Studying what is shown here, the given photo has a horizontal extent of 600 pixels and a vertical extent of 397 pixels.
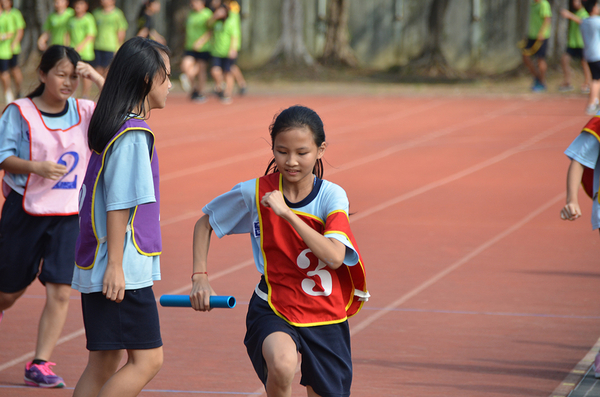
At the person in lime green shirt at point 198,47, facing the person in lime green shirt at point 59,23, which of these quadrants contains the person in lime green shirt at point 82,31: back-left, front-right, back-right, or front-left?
front-left

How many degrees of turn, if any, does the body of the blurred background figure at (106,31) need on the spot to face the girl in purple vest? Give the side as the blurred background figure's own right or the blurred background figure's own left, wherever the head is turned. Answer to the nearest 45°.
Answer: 0° — they already face them

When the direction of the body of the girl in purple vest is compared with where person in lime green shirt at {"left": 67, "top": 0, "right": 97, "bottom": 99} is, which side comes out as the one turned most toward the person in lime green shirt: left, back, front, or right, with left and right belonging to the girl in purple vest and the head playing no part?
left

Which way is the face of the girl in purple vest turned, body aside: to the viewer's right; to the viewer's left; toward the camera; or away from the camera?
to the viewer's right

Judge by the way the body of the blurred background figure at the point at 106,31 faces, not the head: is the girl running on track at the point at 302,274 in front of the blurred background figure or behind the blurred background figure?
in front

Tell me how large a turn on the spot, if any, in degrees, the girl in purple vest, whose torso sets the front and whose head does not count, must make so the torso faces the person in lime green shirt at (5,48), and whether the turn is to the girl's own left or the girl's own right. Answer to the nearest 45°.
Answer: approximately 90° to the girl's own left

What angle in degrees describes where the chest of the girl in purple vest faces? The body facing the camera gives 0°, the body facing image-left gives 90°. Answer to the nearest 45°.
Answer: approximately 270°

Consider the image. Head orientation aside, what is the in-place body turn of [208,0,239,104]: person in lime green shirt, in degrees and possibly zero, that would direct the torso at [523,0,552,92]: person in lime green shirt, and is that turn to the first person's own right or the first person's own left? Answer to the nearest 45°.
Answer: approximately 135° to the first person's own left

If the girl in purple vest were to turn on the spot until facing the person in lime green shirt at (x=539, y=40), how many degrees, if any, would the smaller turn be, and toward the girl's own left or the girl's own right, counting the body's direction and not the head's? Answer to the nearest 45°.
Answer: approximately 45° to the girl's own left

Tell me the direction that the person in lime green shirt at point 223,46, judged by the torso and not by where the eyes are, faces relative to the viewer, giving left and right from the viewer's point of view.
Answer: facing the viewer and to the left of the viewer

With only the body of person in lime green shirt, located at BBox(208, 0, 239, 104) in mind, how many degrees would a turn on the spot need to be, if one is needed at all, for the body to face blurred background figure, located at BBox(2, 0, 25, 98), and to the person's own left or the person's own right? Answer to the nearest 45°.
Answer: approximately 45° to the person's own right

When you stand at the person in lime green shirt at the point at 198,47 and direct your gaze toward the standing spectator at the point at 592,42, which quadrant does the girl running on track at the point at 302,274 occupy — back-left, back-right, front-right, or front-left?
front-right

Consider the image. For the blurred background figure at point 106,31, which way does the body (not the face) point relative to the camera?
toward the camera

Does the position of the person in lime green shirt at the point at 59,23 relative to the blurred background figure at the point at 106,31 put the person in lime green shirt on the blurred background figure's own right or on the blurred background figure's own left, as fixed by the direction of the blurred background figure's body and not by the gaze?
on the blurred background figure's own right

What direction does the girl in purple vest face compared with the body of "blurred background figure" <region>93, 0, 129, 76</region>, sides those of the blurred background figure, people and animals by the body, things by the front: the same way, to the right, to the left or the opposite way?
to the left

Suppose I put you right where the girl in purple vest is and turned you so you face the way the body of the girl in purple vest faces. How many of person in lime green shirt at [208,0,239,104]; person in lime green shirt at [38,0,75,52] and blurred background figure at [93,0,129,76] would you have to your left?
3
